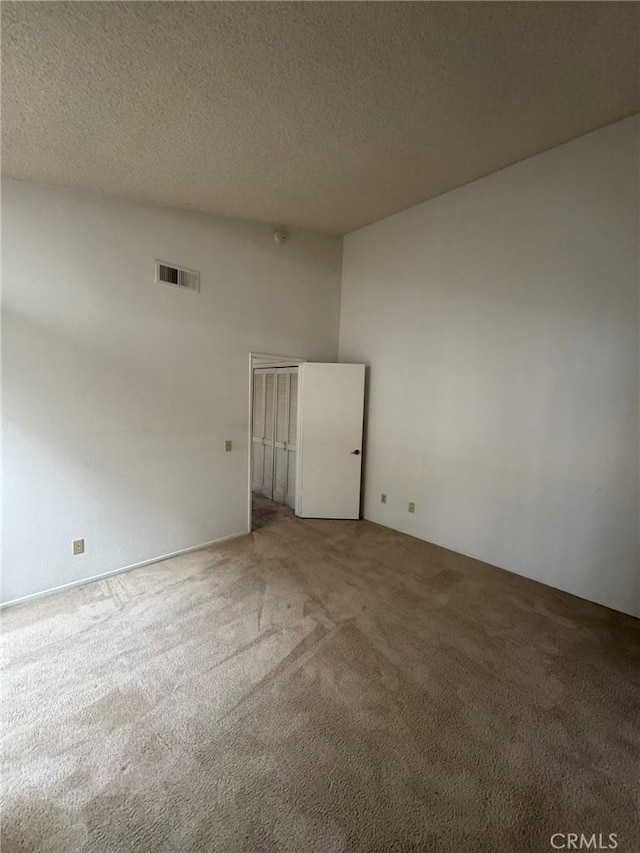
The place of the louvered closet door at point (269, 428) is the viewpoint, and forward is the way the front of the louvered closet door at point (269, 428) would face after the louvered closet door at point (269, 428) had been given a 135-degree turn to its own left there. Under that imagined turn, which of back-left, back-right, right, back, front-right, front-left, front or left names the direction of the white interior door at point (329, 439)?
front-right

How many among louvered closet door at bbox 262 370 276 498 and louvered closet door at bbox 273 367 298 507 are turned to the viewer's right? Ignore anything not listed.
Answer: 0

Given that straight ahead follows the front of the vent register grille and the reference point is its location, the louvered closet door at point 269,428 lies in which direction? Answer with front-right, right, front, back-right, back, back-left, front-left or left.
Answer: left

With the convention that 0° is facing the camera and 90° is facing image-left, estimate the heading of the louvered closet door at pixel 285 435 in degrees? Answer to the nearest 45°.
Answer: approximately 45°

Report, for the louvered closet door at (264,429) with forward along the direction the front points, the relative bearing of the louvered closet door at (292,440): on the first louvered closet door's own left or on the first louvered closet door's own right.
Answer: on the first louvered closet door's own left

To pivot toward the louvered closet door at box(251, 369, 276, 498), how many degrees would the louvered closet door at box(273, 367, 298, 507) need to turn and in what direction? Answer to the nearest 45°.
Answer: approximately 90° to its right

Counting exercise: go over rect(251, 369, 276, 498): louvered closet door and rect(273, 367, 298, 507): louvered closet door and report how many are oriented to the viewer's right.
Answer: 0

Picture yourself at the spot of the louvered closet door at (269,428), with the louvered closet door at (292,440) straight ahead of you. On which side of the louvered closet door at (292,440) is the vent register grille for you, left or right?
right

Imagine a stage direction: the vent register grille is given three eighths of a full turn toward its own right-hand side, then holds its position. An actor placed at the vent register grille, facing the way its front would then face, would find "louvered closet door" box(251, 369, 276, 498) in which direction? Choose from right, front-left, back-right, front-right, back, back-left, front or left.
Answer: back-right

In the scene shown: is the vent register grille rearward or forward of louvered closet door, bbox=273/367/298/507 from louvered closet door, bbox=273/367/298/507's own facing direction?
forward

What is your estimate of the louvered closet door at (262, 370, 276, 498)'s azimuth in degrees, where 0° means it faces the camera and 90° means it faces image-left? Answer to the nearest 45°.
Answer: approximately 45°

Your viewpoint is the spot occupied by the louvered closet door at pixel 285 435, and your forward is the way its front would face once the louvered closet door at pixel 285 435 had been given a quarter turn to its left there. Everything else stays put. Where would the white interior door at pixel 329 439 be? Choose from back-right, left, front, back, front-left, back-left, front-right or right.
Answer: front

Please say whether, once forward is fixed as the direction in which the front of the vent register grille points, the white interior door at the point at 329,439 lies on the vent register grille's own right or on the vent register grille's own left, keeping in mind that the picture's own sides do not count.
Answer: on the vent register grille's own left

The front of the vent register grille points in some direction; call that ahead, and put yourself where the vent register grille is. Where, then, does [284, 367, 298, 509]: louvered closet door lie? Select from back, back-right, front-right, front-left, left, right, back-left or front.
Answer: left
